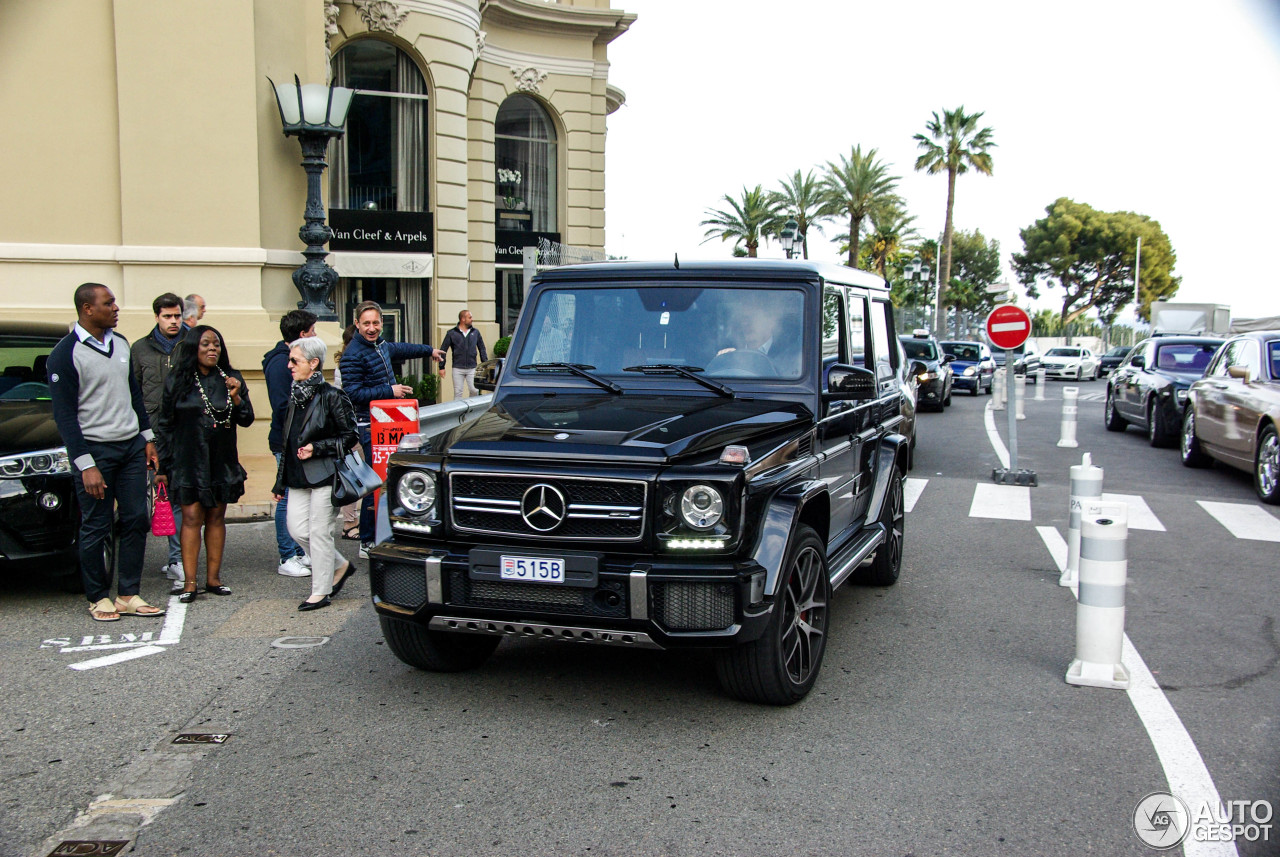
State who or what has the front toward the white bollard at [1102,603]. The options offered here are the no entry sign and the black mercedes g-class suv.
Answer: the no entry sign

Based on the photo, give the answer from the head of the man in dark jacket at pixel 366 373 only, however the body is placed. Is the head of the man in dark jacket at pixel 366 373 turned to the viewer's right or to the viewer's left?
to the viewer's right

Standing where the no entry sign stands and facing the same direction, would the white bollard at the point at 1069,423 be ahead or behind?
behind

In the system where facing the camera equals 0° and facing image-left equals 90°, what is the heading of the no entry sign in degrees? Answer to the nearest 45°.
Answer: approximately 0°

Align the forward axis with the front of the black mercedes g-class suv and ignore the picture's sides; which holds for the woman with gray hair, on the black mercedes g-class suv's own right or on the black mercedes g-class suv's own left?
on the black mercedes g-class suv's own right

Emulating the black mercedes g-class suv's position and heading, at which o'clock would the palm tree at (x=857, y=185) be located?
The palm tree is roughly at 5 o'clock from the black mercedes g-class suv.

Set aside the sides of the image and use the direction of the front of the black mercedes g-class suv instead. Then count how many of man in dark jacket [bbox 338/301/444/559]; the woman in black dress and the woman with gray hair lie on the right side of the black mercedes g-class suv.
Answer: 3

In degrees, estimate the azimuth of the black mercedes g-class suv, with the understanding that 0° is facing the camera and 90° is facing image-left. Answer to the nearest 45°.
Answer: approximately 45°

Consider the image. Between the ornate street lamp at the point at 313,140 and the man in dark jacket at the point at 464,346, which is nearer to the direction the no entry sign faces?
the ornate street lamp

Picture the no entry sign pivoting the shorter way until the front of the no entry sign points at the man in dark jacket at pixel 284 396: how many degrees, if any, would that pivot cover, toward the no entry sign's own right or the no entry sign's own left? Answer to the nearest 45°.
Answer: approximately 45° to the no entry sign's own right

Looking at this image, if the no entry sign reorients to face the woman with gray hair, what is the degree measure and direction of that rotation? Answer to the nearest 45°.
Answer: approximately 45° to its right
